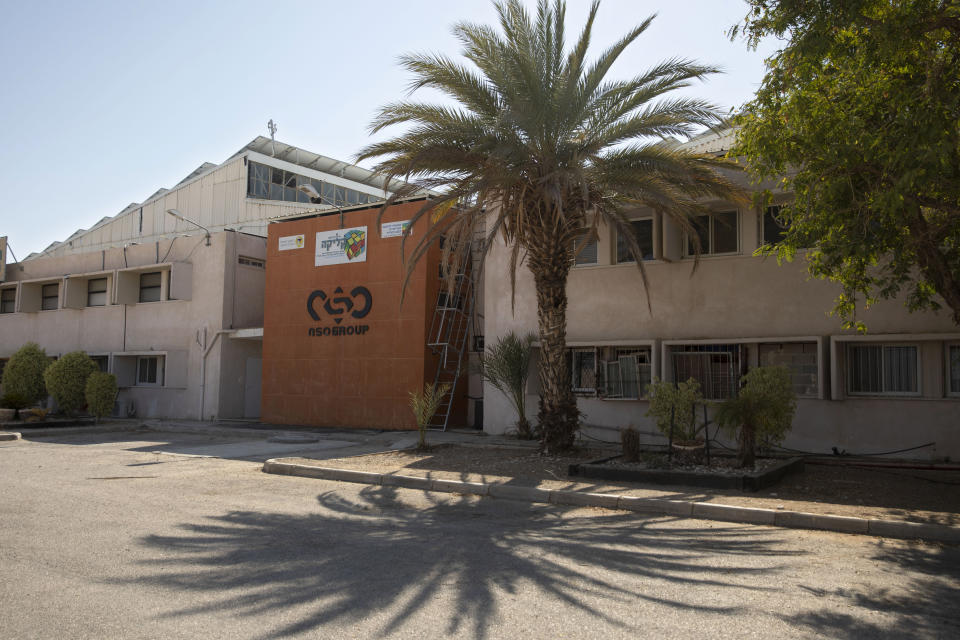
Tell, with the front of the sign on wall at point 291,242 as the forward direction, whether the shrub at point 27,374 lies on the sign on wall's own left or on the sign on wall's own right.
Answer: on the sign on wall's own right

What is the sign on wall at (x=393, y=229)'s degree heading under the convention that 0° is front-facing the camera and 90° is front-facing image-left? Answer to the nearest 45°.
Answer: approximately 0°

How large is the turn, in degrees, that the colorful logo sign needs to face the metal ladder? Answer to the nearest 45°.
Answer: approximately 45° to its left

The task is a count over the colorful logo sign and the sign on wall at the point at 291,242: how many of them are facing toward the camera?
2

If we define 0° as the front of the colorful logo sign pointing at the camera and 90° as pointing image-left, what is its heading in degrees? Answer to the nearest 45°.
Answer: approximately 0°
